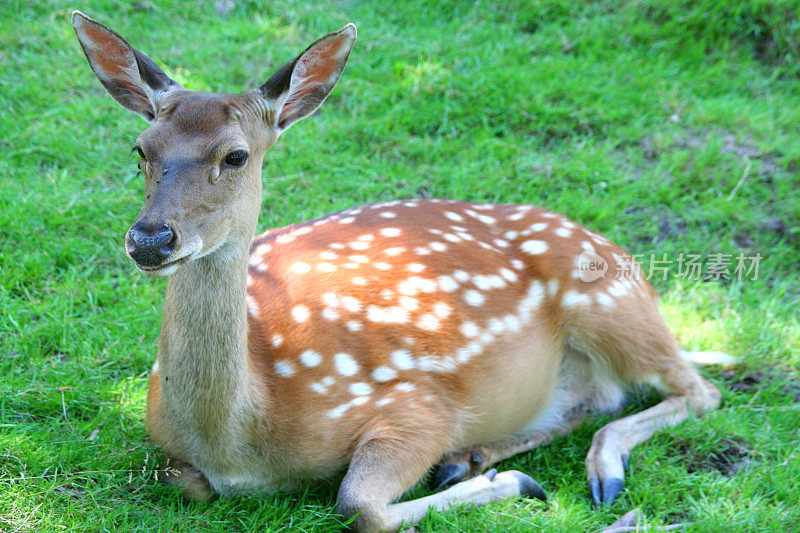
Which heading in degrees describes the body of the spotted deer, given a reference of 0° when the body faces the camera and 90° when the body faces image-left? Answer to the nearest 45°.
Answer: approximately 45°
